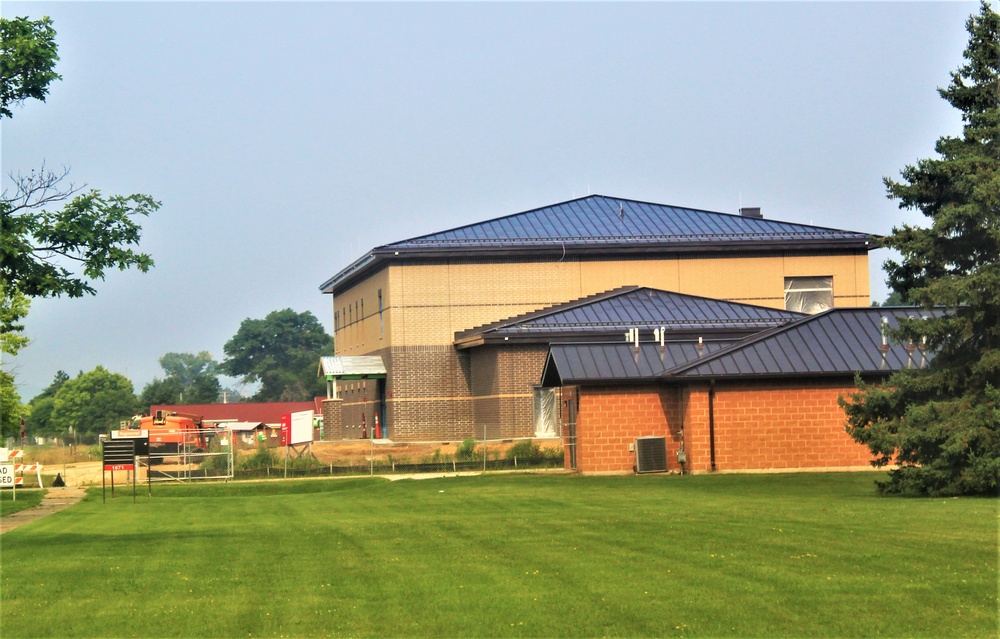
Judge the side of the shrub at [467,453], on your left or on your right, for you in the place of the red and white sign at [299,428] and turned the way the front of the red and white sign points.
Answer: on your left

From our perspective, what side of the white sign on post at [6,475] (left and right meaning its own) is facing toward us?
front

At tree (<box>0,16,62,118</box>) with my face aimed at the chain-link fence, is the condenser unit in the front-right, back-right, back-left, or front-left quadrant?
front-right

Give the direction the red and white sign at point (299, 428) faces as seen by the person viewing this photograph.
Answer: facing the viewer

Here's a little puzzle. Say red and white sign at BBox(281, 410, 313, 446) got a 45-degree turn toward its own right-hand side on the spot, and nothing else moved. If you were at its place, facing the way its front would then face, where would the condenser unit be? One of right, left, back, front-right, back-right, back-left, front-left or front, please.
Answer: left

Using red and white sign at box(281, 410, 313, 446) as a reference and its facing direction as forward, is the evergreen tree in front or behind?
in front

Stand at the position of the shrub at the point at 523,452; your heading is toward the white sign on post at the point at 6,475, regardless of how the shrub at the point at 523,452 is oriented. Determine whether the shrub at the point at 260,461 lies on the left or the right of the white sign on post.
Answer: right

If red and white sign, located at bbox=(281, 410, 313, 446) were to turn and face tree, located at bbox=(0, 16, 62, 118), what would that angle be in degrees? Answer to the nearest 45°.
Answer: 0° — it already faces it

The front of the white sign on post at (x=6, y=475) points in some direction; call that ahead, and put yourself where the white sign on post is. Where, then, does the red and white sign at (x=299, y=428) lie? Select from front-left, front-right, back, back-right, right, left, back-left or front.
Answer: back-left

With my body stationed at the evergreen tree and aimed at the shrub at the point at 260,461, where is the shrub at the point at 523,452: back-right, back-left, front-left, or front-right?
front-right

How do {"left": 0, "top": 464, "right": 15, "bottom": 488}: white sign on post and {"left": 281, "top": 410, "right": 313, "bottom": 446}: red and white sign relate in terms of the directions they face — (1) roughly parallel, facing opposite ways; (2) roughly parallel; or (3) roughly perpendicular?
roughly parallel

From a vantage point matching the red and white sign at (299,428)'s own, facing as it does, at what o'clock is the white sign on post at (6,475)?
The white sign on post is roughly at 1 o'clock from the red and white sign.

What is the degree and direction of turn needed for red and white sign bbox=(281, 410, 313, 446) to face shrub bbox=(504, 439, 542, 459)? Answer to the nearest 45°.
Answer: approximately 45° to its left

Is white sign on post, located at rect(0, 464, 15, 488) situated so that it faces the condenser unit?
no

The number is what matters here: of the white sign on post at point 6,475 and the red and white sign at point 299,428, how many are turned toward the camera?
2
